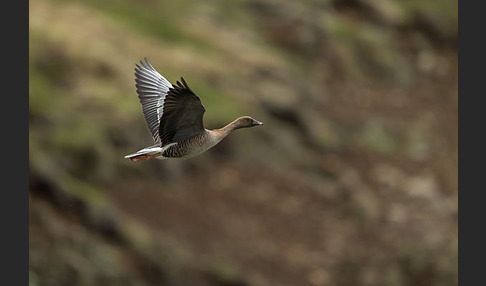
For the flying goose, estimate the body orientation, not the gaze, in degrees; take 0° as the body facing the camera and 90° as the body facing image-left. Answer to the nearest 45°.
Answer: approximately 270°
